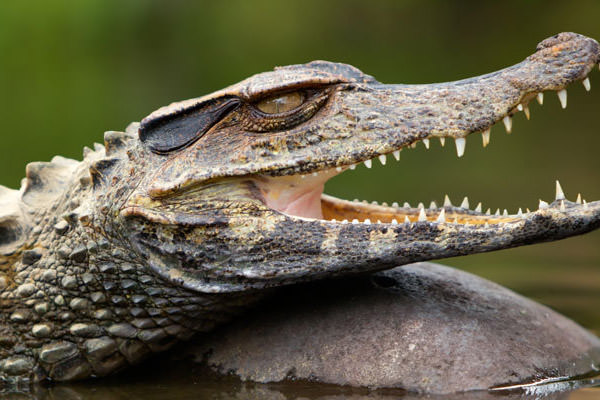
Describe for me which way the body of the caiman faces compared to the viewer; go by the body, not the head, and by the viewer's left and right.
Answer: facing to the right of the viewer
